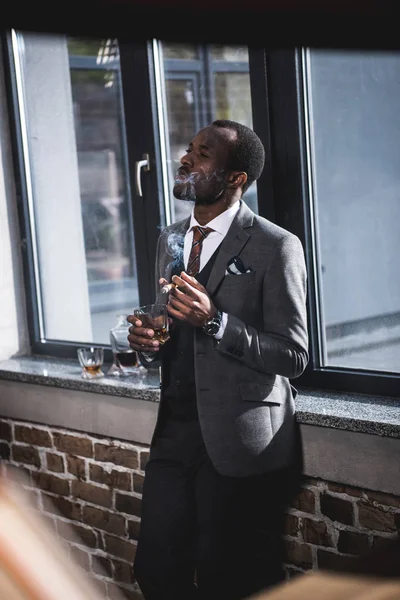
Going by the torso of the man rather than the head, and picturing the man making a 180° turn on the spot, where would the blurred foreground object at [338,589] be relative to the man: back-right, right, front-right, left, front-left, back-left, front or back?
back-right

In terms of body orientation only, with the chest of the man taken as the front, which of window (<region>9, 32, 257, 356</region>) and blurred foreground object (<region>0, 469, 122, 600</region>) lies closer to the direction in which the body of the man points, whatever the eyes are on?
the blurred foreground object

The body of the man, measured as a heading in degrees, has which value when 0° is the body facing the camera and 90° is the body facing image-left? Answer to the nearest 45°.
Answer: approximately 45°

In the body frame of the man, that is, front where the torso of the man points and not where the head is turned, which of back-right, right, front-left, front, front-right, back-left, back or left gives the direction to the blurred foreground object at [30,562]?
front-left

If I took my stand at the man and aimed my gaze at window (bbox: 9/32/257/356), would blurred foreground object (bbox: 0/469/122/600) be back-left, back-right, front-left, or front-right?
back-left

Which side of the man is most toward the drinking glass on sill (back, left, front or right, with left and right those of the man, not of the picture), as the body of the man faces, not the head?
right
